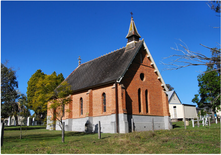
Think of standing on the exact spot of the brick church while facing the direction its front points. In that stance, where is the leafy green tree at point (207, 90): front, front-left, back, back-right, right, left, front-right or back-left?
left

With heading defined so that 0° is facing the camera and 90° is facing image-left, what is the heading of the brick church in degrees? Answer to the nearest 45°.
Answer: approximately 315°

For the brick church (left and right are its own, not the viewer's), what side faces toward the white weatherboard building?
left

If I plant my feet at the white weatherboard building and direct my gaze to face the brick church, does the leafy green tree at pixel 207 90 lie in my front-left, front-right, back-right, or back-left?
back-left
